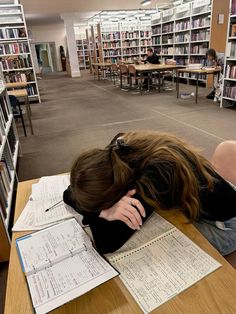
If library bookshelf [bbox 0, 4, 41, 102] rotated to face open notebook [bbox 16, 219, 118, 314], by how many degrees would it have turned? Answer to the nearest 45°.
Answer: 0° — it already faces it

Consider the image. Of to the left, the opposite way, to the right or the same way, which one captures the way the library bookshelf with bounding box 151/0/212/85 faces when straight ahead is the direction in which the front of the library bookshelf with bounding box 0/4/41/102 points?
to the right

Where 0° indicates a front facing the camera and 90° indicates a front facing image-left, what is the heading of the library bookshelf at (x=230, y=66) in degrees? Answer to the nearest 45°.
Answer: approximately 45°

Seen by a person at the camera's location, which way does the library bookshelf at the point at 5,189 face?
facing to the right of the viewer

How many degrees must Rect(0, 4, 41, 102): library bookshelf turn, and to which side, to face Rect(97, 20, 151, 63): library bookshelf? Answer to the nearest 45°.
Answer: approximately 135° to its left

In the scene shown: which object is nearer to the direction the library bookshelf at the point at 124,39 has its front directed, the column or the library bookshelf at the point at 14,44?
the library bookshelf
